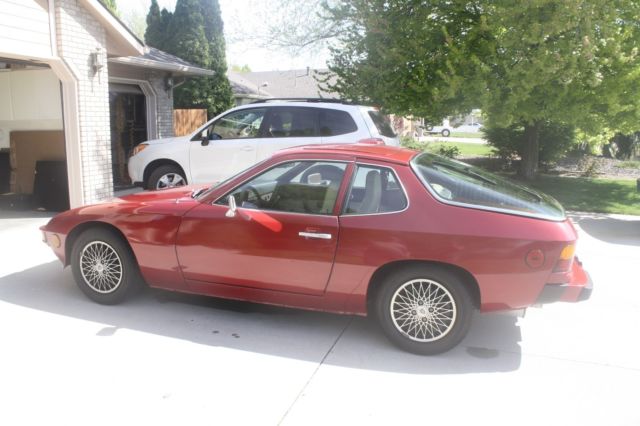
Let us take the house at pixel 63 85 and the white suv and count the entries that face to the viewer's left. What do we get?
1

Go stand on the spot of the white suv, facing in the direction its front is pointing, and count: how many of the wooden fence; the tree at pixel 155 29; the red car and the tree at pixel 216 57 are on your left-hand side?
1

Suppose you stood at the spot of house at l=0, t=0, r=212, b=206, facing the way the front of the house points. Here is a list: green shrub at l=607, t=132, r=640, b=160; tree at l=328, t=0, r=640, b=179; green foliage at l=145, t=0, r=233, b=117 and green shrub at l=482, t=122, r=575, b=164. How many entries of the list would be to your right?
0

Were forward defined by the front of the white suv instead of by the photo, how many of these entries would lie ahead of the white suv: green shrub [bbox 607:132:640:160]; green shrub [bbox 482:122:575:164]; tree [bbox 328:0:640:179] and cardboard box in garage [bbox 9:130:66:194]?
1

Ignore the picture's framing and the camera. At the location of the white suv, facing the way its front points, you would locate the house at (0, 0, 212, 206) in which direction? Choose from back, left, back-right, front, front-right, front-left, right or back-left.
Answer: front

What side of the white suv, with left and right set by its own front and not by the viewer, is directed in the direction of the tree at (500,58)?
back

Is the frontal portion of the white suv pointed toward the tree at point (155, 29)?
no

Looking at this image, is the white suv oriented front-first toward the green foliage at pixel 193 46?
no

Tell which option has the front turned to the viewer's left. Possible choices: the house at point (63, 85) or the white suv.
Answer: the white suv

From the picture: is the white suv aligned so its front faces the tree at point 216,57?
no

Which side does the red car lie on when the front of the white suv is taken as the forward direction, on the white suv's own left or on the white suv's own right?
on the white suv's own left

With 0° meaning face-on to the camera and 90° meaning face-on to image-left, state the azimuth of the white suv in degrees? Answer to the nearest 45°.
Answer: approximately 90°

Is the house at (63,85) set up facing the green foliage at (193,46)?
no

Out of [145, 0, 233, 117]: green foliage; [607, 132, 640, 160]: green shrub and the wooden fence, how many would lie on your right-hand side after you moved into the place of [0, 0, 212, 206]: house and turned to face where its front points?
0

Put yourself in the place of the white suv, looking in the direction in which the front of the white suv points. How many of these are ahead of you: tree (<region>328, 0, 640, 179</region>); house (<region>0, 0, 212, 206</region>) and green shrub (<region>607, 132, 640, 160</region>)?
1

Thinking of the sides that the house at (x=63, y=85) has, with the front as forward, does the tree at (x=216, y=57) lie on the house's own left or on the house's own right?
on the house's own left

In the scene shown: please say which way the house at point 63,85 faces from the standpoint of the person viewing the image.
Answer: facing the viewer and to the right of the viewer

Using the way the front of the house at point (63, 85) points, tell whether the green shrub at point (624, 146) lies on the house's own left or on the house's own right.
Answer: on the house's own left

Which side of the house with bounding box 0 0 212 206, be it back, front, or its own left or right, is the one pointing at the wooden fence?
left

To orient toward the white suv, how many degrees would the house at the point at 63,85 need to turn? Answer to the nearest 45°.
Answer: approximately 45° to its left
